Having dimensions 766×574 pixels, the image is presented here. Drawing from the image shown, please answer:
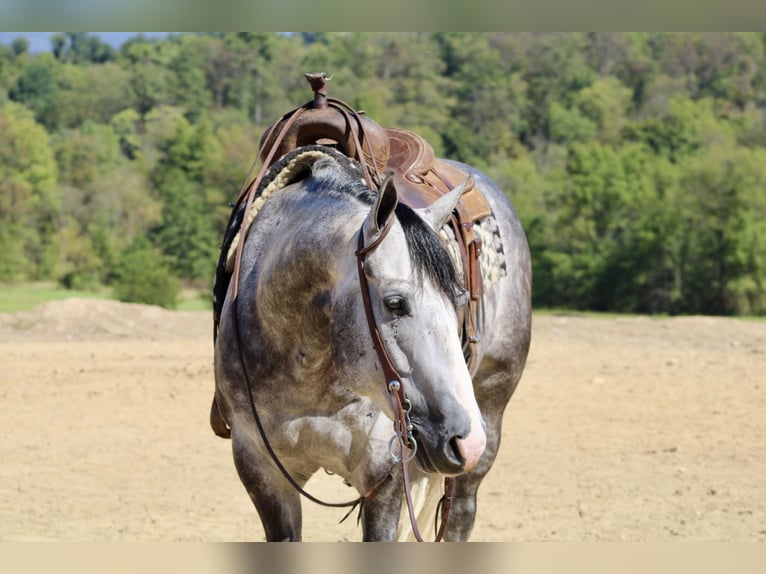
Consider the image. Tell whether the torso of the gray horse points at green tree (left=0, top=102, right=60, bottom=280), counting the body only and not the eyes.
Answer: no

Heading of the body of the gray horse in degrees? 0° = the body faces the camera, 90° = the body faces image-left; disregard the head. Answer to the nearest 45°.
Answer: approximately 45°

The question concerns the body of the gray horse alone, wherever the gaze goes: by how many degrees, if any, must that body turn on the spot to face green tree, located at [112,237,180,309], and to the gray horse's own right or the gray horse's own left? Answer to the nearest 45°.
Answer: approximately 135° to the gray horse's own right

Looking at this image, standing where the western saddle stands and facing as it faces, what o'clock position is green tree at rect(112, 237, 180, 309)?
The green tree is roughly at 4 o'clock from the western saddle.

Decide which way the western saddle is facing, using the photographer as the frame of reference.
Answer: facing the viewer and to the left of the viewer

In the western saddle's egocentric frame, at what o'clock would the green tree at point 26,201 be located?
The green tree is roughly at 4 o'clock from the western saddle.
